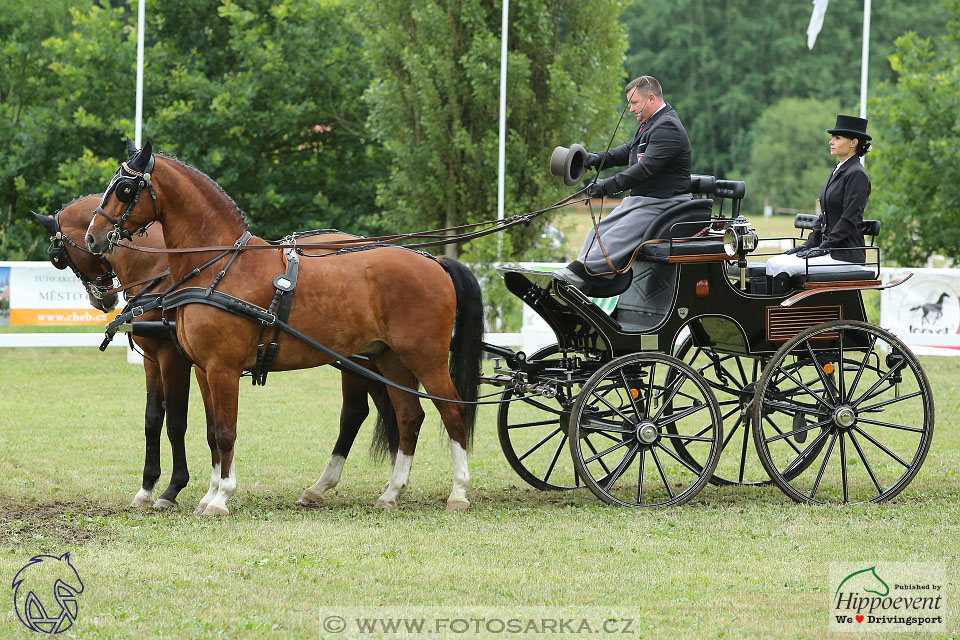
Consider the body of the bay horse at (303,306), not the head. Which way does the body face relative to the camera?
to the viewer's left

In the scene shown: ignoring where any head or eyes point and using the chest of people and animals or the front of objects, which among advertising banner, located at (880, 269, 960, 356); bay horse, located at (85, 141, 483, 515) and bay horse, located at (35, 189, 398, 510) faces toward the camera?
the advertising banner

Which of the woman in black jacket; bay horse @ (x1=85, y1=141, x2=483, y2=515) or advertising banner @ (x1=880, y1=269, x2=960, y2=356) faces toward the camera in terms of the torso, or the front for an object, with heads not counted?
the advertising banner

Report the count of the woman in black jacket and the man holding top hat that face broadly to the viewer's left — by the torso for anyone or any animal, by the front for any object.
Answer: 2

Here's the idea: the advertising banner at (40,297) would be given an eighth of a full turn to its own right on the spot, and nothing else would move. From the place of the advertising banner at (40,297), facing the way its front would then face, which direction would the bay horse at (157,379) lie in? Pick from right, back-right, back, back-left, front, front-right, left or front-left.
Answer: front-left

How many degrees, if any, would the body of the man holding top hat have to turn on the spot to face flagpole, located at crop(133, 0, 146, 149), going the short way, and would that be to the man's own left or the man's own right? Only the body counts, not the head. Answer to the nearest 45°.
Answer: approximately 45° to the man's own right

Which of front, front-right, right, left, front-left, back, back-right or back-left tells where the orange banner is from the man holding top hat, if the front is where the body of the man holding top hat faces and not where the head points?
front-right

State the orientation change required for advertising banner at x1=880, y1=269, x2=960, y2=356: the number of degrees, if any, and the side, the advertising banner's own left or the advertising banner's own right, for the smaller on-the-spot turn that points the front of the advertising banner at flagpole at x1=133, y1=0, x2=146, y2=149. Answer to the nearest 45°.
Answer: approximately 90° to the advertising banner's own right

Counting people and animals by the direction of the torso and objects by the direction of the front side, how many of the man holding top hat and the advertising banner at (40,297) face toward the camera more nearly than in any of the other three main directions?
1

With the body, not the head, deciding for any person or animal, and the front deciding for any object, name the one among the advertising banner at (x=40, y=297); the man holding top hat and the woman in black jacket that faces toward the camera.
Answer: the advertising banner

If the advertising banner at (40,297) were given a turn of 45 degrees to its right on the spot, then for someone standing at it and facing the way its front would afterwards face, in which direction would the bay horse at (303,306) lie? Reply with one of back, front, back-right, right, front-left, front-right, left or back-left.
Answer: front-left

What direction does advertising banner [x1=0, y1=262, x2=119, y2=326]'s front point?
toward the camera

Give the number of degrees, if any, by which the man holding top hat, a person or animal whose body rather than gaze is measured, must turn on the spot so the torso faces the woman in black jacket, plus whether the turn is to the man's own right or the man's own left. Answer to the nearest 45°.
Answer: approximately 180°

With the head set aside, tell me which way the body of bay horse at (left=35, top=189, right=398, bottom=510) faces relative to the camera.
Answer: to the viewer's left

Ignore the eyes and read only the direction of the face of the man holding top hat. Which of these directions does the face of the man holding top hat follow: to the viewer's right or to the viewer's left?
to the viewer's left

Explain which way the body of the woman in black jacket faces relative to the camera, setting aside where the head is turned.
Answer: to the viewer's left
